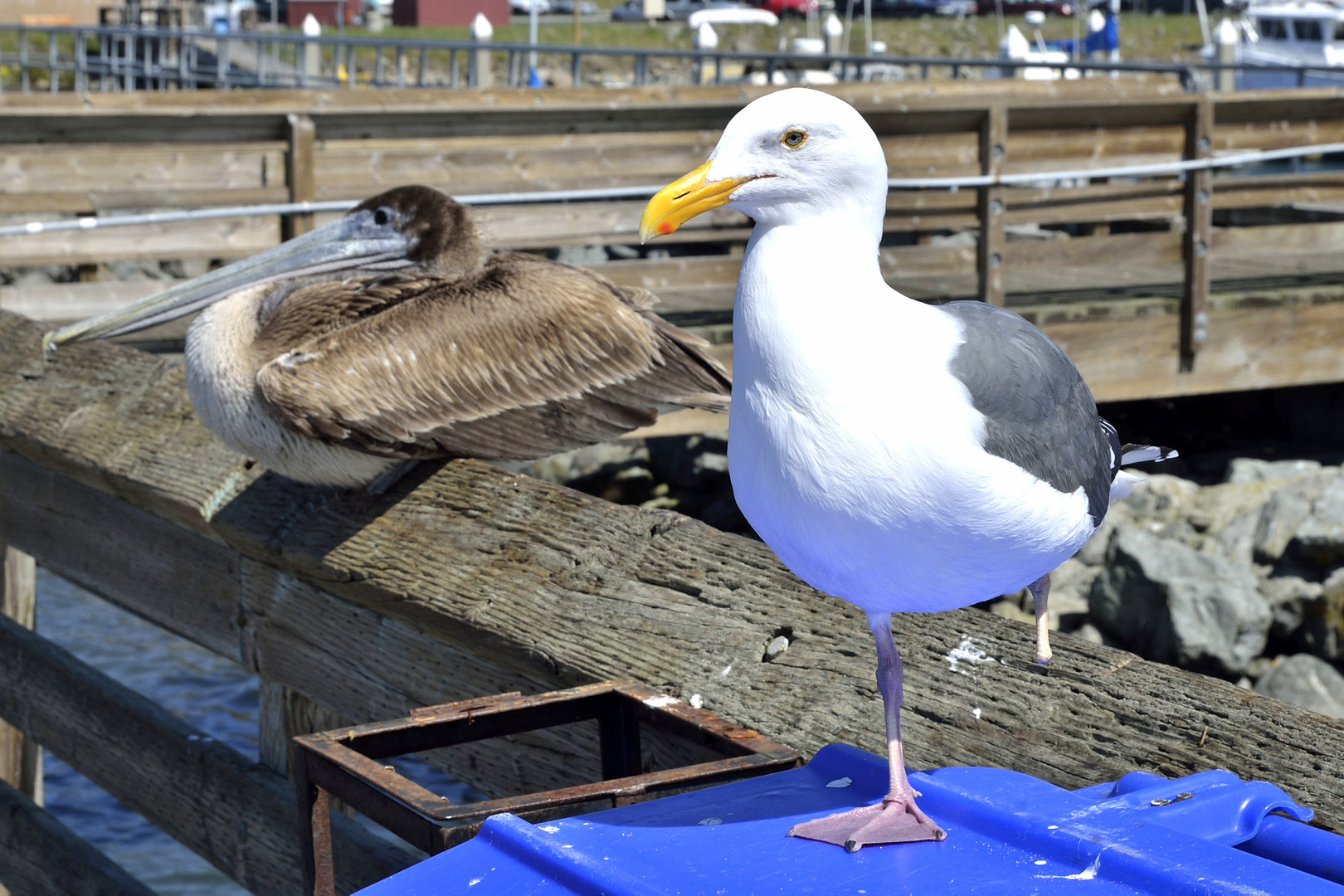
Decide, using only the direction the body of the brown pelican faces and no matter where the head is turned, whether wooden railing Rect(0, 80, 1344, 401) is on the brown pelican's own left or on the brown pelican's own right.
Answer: on the brown pelican's own right

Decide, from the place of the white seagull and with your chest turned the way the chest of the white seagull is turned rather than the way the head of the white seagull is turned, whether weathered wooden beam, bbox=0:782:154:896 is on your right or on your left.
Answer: on your right

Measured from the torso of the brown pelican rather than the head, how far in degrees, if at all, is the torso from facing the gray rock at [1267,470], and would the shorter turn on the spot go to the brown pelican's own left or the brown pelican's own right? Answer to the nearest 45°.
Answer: approximately 135° to the brown pelican's own right

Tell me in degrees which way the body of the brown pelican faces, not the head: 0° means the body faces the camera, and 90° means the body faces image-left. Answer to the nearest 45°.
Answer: approximately 90°

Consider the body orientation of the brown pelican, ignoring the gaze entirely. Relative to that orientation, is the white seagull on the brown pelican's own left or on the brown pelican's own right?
on the brown pelican's own left

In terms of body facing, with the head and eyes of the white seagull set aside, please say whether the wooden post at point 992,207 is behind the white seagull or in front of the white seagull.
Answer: behind

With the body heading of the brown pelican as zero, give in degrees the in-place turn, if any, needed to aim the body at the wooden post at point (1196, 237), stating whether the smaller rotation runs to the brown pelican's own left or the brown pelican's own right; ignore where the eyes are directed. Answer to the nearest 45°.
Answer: approximately 135° to the brown pelican's own right

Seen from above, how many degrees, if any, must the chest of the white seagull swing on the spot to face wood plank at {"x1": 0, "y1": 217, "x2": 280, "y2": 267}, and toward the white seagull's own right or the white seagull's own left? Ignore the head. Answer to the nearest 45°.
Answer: approximately 90° to the white seagull's own right

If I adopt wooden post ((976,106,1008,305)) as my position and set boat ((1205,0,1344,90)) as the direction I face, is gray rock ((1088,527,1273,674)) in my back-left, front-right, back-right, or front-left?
back-right

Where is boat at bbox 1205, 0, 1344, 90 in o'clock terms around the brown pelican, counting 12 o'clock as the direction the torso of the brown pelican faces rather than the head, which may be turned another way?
The boat is roughly at 4 o'clock from the brown pelican.

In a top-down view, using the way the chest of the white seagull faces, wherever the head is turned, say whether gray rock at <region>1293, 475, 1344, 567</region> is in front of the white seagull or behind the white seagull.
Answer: behind

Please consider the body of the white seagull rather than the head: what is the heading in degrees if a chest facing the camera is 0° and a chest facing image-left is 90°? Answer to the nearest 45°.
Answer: approximately 45°
